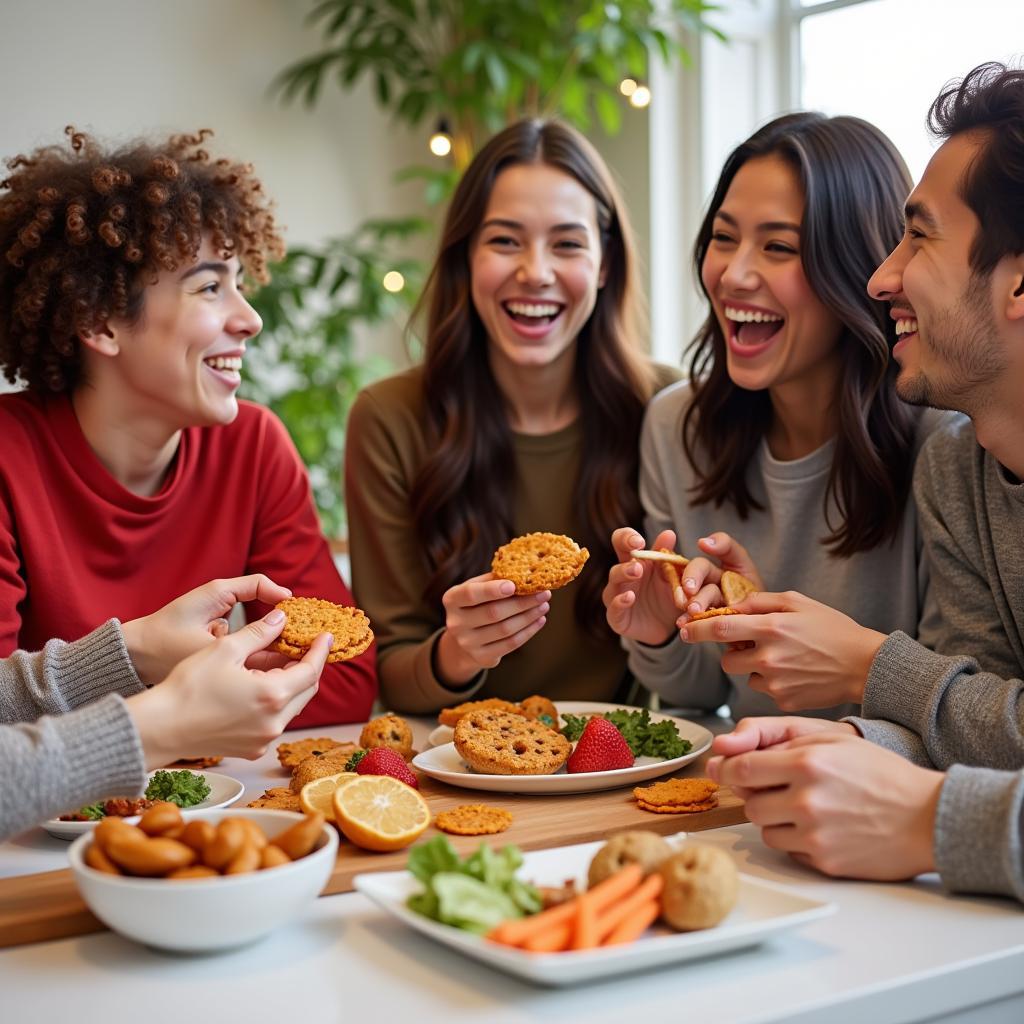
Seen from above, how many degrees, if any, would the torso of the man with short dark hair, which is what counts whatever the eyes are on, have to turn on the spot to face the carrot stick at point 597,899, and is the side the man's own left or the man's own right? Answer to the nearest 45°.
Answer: approximately 45° to the man's own left

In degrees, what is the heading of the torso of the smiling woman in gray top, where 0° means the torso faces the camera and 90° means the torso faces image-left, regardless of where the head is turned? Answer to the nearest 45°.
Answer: approximately 45°

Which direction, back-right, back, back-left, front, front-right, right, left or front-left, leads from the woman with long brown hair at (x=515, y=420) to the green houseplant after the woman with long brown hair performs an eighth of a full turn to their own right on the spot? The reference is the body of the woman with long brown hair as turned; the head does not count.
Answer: back-right

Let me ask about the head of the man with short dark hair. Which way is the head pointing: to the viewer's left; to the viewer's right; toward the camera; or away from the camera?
to the viewer's left

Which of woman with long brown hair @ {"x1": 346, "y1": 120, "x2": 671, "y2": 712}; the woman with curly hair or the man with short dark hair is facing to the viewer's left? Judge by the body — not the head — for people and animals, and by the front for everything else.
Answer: the man with short dark hair

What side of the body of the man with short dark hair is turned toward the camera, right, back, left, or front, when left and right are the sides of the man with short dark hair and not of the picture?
left

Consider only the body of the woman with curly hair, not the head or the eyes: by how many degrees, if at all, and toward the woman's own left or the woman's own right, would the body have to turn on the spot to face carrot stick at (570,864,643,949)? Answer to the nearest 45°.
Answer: approximately 45° to the woman's own right

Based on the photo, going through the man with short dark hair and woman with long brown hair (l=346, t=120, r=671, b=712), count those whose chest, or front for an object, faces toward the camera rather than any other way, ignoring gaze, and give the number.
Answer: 1

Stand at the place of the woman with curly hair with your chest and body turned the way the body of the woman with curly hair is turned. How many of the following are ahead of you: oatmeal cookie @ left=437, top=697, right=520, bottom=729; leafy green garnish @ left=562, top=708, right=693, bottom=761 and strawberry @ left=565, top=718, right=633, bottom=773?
3

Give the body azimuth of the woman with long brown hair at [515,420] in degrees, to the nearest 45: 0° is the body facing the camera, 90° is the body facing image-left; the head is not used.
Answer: approximately 0°

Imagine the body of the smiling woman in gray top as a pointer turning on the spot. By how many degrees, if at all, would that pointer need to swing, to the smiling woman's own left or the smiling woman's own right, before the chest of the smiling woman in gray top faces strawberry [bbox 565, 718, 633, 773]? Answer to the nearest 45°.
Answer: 0° — they already face it

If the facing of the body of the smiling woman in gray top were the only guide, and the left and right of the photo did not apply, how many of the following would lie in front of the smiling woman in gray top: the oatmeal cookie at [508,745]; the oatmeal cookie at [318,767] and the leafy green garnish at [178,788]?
3
